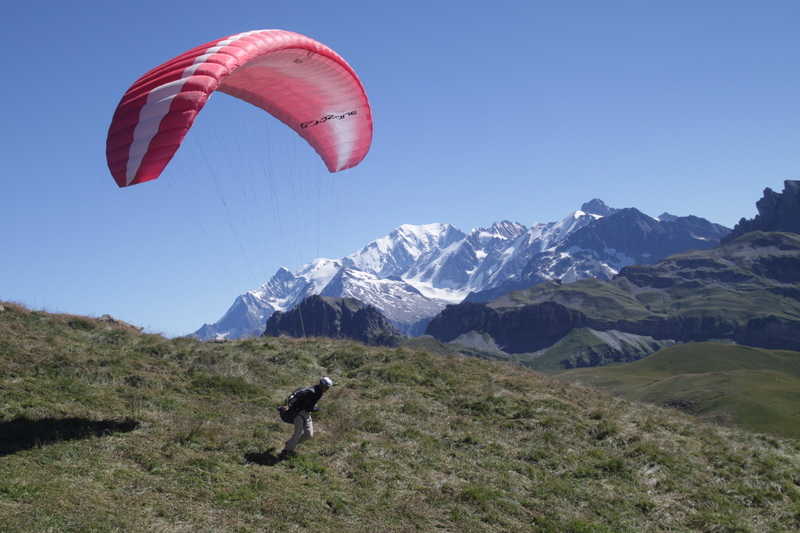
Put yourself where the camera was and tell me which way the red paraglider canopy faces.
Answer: facing the viewer and to the right of the viewer
